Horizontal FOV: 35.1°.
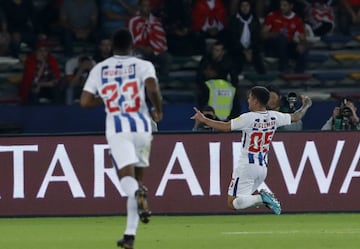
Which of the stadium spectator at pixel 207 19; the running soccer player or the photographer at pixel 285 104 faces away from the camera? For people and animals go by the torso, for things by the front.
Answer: the running soccer player

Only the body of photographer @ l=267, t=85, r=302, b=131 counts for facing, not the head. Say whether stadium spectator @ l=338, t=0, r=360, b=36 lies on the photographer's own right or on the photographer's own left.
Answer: on the photographer's own left

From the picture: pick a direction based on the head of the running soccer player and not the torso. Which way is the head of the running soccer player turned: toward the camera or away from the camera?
away from the camera

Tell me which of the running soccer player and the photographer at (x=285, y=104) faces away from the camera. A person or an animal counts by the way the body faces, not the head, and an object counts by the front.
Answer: the running soccer player

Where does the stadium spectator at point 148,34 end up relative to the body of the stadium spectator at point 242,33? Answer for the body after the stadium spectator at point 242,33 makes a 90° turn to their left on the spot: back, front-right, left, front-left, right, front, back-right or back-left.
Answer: back

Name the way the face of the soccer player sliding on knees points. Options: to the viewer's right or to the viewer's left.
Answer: to the viewer's left

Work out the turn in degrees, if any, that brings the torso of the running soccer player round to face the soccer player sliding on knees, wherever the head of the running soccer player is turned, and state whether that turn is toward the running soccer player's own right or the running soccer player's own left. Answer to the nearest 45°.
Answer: approximately 45° to the running soccer player's own right

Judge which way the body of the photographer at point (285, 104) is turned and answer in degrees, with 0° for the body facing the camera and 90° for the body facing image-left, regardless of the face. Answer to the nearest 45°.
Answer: approximately 315°

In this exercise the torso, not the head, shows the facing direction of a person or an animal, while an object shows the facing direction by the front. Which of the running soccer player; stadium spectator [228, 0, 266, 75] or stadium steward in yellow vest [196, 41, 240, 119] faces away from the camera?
the running soccer player

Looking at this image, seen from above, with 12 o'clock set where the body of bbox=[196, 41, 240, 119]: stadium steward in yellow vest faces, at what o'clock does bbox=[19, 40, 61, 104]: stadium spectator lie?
bbox=[19, 40, 61, 104]: stadium spectator is roughly at 3 o'clock from bbox=[196, 41, 240, 119]: stadium steward in yellow vest.
